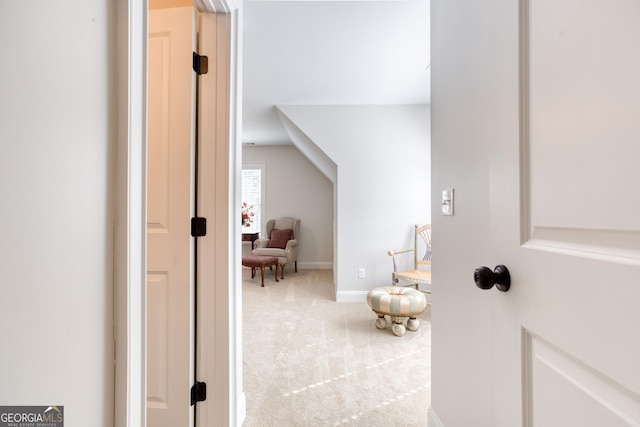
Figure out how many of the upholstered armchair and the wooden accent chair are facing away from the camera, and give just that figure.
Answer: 0

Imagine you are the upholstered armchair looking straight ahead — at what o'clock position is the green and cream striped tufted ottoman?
The green and cream striped tufted ottoman is roughly at 10 o'clock from the upholstered armchair.

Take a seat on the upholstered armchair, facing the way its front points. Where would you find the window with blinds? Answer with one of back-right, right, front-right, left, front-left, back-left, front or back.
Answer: right

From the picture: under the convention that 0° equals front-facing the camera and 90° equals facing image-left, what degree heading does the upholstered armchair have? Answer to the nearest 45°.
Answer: approximately 45°

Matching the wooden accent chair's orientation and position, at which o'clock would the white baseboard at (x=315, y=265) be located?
The white baseboard is roughly at 3 o'clock from the wooden accent chair.

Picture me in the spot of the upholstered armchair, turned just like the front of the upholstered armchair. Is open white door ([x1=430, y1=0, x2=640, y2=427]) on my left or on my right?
on my left

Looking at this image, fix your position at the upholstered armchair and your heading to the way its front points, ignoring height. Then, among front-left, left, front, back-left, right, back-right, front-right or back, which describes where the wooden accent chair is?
left

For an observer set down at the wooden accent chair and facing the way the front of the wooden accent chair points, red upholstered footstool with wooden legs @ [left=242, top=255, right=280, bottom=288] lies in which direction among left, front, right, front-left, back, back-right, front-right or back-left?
front-right

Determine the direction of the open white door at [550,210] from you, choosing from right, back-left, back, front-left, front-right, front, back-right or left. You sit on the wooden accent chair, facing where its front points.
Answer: front-left
